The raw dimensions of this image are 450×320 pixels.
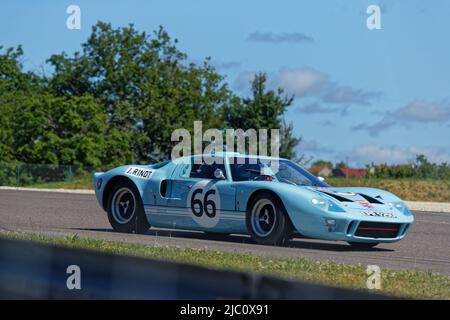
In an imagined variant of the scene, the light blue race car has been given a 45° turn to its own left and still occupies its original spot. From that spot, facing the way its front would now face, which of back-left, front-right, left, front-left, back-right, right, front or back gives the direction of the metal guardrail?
right

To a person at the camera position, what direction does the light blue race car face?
facing the viewer and to the right of the viewer
